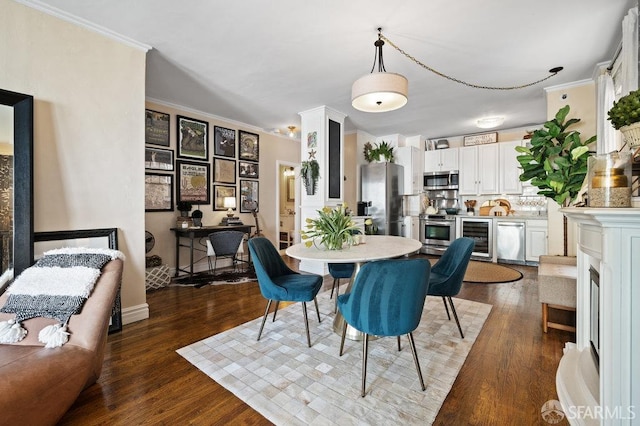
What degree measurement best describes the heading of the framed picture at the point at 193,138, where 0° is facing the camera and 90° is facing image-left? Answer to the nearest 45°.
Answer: approximately 315°

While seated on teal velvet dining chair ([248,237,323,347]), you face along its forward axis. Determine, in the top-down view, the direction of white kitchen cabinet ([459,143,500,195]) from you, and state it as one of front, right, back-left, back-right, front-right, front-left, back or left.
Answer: front-left

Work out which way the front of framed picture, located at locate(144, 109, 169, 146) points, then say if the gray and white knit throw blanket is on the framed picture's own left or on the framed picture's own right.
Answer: on the framed picture's own right

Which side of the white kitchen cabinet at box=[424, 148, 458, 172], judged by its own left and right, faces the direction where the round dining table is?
front

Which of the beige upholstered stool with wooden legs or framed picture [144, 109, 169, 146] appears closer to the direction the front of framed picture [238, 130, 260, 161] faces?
the beige upholstered stool with wooden legs

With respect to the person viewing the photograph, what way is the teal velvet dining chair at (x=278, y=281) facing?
facing to the right of the viewer

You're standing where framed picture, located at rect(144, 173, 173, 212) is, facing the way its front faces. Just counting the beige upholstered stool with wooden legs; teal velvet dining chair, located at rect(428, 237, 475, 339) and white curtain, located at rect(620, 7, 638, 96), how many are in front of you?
3
